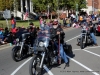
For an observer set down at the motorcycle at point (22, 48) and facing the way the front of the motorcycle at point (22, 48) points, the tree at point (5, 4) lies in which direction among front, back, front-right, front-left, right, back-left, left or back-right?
back-right

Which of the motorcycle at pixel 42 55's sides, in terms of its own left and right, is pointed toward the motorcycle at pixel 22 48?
right

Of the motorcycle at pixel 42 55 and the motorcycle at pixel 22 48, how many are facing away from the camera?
0

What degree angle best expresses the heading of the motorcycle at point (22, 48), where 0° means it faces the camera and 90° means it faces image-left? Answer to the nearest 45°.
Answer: approximately 45°

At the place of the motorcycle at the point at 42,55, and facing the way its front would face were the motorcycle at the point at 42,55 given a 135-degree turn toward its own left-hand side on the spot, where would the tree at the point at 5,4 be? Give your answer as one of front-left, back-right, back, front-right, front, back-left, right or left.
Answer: left

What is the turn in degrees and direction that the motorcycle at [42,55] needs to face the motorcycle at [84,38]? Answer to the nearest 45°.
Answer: approximately 180°
